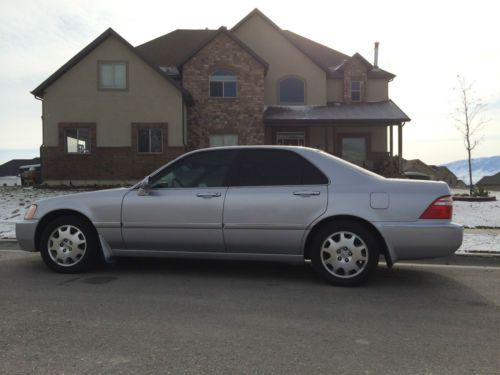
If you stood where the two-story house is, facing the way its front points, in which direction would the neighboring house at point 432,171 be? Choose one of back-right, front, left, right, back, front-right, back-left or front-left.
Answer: back-left

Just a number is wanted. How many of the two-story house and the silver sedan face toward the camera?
1

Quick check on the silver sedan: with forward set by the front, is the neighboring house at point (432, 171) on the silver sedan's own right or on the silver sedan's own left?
on the silver sedan's own right

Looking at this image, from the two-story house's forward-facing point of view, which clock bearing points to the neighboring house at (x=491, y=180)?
The neighboring house is roughly at 8 o'clock from the two-story house.

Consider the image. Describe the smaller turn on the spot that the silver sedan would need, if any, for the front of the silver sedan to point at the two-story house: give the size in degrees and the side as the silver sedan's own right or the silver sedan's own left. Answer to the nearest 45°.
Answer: approximately 90° to the silver sedan's own right

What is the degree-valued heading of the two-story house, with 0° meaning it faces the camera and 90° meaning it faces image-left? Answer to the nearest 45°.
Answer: approximately 0°

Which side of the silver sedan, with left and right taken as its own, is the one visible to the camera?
left

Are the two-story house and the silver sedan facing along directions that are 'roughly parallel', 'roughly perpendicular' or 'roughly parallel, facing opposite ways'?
roughly perpendicular

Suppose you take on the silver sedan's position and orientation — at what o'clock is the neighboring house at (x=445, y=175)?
The neighboring house is roughly at 4 o'clock from the silver sedan.

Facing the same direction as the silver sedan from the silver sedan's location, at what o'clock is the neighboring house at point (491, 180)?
The neighboring house is roughly at 4 o'clock from the silver sedan.

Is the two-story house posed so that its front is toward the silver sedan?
yes
